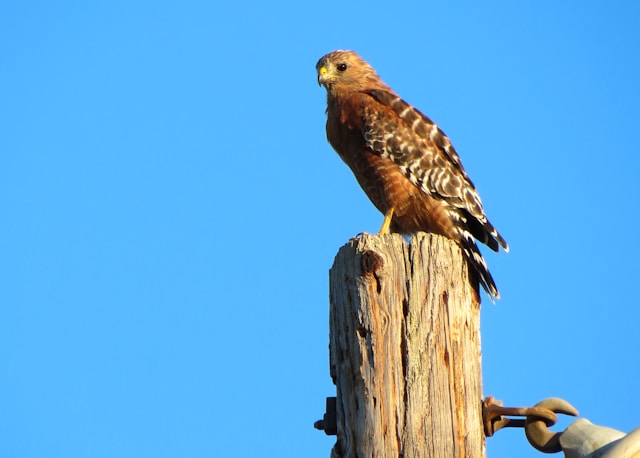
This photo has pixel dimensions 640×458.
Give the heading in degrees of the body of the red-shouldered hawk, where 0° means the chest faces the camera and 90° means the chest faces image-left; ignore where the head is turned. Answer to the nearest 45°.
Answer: approximately 90°
